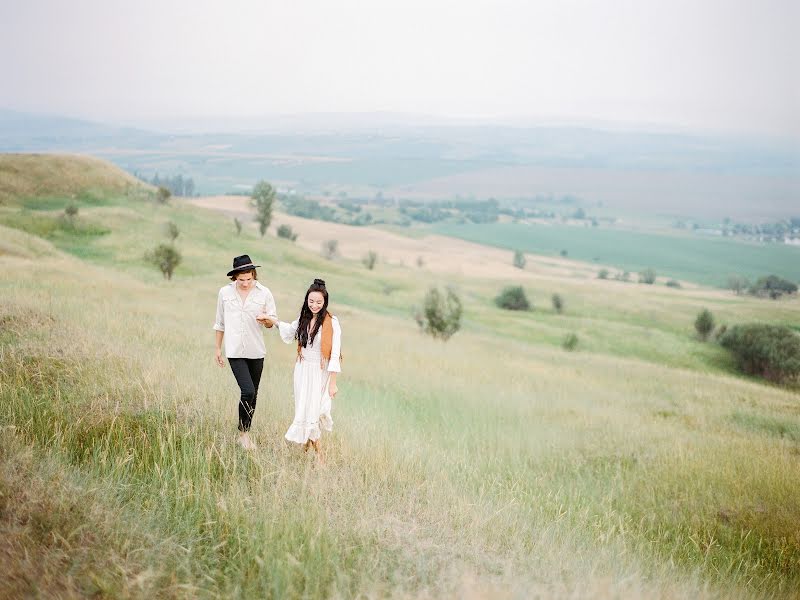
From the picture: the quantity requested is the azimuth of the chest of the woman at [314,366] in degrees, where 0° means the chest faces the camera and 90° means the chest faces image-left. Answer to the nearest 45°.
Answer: approximately 0°

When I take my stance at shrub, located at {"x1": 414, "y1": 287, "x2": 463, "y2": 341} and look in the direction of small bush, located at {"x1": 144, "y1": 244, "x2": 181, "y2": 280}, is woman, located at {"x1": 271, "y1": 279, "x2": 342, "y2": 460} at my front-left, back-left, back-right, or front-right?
back-left

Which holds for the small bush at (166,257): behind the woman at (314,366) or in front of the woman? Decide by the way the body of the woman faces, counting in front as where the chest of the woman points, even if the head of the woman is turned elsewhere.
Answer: behind

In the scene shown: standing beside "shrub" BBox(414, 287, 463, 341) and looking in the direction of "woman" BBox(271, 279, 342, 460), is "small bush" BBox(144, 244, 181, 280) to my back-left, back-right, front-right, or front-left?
back-right

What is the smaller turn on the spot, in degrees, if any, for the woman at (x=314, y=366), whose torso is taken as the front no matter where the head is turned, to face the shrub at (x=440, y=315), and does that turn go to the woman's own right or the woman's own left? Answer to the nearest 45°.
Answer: approximately 180°
